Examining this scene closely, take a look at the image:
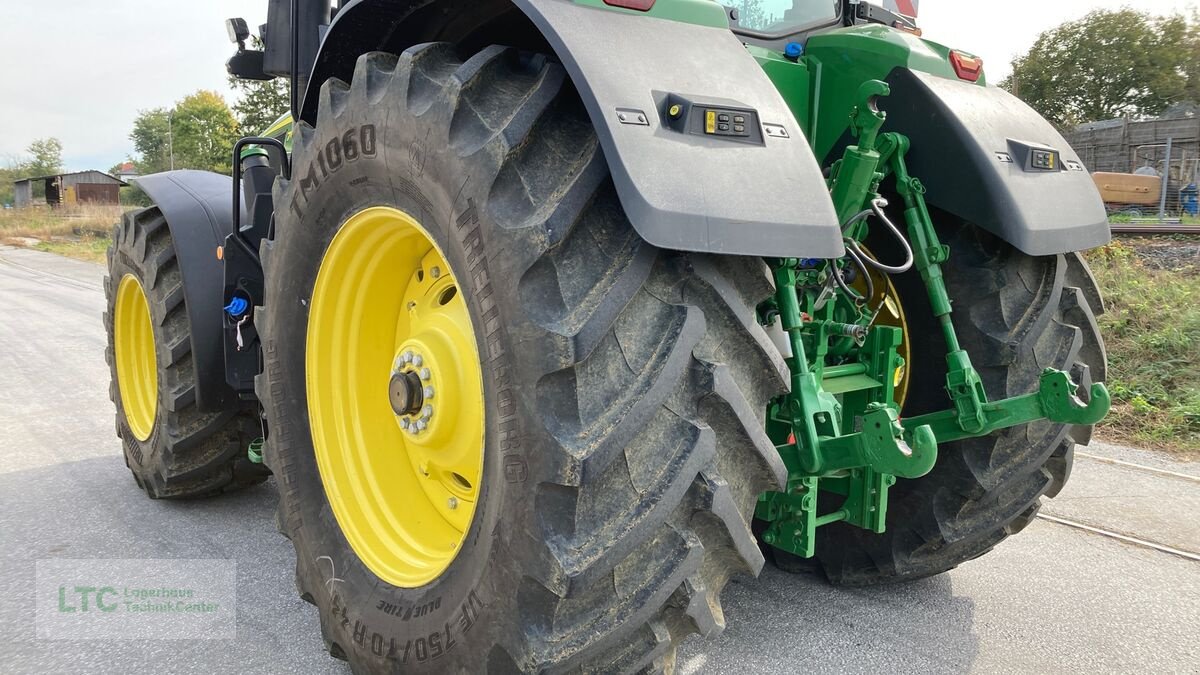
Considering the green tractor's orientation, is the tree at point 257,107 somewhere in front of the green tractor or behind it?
in front

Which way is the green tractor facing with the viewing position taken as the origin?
facing away from the viewer and to the left of the viewer

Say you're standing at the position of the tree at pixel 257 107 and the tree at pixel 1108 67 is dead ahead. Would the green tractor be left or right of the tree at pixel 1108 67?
right

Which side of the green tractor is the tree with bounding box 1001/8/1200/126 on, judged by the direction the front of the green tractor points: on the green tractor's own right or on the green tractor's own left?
on the green tractor's own right
